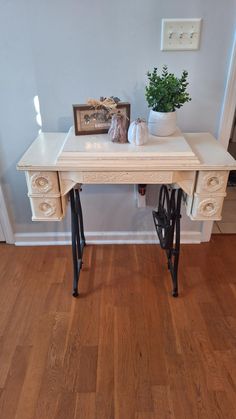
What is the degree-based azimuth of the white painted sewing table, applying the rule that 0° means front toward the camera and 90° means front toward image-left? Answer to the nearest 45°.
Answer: approximately 0°

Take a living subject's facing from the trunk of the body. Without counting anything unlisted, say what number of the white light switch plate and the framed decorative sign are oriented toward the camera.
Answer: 2

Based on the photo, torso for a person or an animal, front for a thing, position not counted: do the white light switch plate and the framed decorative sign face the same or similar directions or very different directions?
same or similar directions

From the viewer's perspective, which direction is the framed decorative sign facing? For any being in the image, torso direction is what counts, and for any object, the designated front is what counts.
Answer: toward the camera

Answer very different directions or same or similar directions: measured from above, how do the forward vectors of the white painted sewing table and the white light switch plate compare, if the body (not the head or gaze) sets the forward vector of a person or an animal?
same or similar directions

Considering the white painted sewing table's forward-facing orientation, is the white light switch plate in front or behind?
behind
